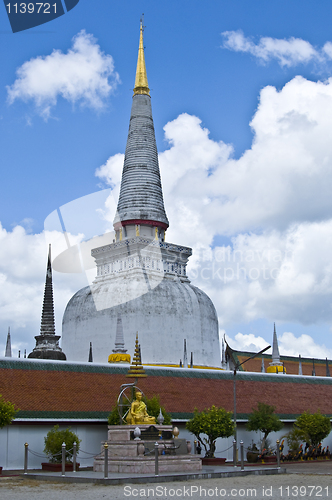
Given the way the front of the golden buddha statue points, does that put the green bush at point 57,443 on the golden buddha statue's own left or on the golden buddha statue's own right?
on the golden buddha statue's own right

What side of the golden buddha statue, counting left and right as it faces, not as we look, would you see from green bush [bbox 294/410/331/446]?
left

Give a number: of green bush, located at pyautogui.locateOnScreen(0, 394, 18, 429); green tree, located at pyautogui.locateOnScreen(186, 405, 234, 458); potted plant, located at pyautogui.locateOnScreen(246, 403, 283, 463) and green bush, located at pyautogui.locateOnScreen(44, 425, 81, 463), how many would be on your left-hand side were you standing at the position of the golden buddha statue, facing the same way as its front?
2

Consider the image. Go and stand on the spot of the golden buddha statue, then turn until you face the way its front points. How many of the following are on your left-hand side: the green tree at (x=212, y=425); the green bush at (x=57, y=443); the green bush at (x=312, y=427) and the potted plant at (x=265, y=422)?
3

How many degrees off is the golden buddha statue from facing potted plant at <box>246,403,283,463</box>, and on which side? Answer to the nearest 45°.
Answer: approximately 90° to its left

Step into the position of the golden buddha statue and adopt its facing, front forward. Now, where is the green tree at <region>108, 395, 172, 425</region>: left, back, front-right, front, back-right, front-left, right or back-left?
back-left

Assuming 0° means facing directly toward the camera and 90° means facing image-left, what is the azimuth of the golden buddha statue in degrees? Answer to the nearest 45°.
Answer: approximately 315°

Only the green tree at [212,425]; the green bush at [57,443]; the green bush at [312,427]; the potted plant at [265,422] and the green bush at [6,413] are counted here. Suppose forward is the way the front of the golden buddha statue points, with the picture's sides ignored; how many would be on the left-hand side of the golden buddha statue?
3

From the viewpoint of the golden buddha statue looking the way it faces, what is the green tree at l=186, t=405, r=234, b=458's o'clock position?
The green tree is roughly at 9 o'clock from the golden buddha statue.

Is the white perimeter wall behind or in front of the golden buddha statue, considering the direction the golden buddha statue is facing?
behind

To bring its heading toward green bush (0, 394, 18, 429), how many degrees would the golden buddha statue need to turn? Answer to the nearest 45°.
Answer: approximately 135° to its right
